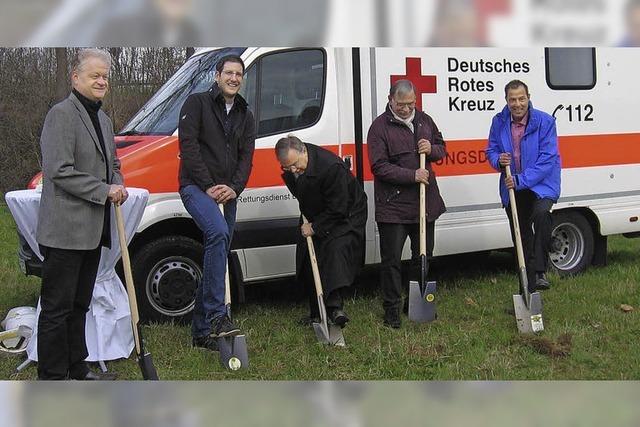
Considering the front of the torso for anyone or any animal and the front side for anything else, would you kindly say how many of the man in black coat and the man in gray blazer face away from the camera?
0

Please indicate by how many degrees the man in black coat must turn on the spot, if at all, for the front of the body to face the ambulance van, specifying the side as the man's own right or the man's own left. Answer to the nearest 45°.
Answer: approximately 180°

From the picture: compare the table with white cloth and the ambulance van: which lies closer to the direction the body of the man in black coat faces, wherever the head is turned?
the table with white cloth

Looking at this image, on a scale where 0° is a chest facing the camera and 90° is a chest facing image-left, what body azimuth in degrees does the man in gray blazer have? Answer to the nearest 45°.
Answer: approximately 315°

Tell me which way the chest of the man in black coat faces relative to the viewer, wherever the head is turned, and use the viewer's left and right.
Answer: facing the viewer and to the left of the viewer

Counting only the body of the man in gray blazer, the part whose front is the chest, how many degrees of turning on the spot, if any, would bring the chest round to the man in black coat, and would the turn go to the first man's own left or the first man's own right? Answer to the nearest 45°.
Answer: approximately 90° to the first man's own left

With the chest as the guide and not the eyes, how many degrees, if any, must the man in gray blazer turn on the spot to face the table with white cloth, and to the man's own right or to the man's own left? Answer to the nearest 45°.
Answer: approximately 135° to the man's own left

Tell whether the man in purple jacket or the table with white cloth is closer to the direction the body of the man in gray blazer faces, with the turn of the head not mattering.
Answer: the man in purple jacket

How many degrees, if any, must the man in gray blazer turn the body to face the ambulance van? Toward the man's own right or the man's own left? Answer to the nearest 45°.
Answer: approximately 90° to the man's own left
